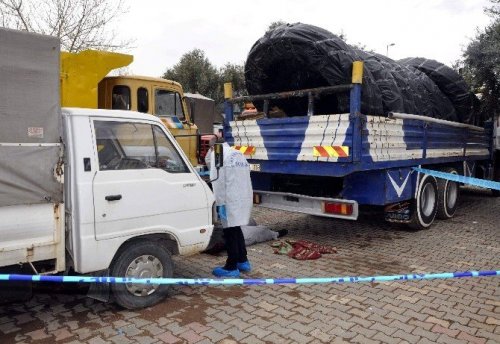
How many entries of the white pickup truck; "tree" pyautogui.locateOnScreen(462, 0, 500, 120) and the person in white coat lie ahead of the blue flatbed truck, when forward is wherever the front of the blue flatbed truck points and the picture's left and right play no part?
1

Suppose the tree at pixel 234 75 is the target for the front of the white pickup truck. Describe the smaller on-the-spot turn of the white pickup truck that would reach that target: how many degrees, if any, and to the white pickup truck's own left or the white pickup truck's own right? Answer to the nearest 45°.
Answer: approximately 90° to the white pickup truck's own left

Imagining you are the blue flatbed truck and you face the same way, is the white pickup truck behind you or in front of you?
behind

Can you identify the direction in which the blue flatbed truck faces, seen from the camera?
facing away from the viewer and to the right of the viewer

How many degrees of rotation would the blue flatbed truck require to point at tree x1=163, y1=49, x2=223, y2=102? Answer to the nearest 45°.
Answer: approximately 90° to its left

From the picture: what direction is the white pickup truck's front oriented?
to the viewer's right

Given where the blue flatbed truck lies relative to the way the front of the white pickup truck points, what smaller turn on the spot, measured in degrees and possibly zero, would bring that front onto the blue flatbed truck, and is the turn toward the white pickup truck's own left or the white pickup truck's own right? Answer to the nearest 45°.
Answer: approximately 45° to the white pickup truck's own left
